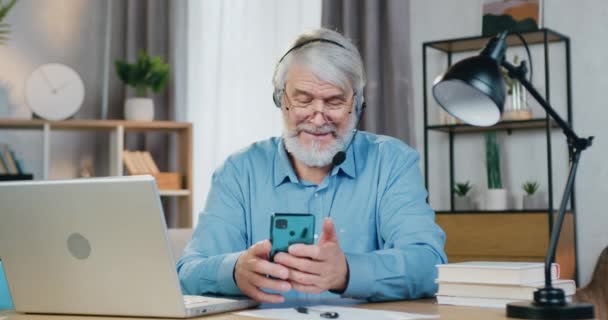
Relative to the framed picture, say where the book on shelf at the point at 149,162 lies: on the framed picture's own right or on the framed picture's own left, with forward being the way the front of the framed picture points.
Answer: on the framed picture's own right

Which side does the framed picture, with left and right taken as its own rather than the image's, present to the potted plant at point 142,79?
right

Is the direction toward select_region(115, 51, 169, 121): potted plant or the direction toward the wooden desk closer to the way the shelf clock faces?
the wooden desk

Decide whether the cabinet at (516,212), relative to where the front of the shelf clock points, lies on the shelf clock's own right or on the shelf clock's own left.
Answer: on the shelf clock's own left

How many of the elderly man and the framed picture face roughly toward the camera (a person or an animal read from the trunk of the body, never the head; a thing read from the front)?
2

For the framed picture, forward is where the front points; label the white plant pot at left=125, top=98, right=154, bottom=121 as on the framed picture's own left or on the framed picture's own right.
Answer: on the framed picture's own right

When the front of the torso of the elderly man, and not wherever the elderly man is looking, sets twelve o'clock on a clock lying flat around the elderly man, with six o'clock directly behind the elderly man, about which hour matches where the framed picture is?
The framed picture is roughly at 7 o'clock from the elderly man.

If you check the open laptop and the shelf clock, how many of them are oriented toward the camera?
1

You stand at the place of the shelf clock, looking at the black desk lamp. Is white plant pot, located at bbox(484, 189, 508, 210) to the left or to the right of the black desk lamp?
left

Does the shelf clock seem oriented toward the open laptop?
yes
